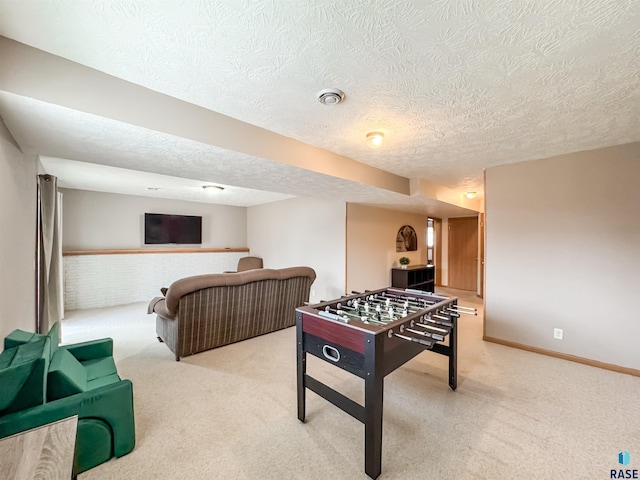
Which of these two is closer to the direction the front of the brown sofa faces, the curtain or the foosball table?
the curtain

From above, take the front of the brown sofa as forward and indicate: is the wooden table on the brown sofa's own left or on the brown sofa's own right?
on the brown sofa's own left

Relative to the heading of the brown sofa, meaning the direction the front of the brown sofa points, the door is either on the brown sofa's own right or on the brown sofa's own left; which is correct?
on the brown sofa's own right

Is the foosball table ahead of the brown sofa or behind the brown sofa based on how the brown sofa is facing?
behind

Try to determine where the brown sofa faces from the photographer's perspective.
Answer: facing away from the viewer and to the left of the viewer

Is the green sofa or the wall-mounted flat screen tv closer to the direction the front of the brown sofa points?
the wall-mounted flat screen tv

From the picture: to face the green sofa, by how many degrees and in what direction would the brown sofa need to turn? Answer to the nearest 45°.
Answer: approximately 90° to its left
